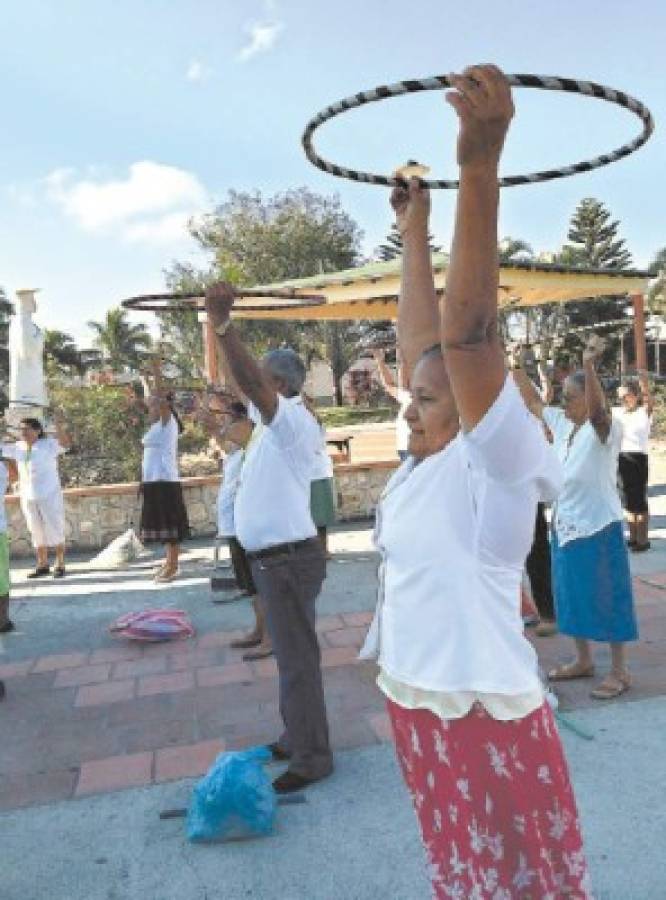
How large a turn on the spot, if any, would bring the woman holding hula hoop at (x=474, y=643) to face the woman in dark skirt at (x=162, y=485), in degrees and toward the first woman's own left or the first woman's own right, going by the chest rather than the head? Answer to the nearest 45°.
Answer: approximately 45° to the first woman's own right

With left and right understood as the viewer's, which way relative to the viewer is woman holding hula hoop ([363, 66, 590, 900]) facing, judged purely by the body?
facing to the left of the viewer

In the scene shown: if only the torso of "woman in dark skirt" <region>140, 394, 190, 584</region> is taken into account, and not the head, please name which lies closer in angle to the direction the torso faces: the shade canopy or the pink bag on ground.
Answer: the pink bag on ground

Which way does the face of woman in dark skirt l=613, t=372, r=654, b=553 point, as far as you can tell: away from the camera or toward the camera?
toward the camera

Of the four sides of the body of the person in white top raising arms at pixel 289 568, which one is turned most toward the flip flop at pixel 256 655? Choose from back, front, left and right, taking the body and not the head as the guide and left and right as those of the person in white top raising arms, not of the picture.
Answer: right

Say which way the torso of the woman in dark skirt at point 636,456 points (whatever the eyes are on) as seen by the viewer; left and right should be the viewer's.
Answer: facing the viewer and to the left of the viewer

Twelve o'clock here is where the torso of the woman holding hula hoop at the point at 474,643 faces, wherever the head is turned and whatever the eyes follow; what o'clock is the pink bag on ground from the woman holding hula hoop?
The pink bag on ground is roughly at 2 o'clock from the woman holding hula hoop.

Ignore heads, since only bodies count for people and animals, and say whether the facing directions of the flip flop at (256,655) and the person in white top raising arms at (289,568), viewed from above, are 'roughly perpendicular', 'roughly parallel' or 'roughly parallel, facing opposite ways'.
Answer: roughly parallel

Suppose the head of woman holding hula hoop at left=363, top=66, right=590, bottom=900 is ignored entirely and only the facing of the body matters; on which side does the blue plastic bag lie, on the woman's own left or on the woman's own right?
on the woman's own right

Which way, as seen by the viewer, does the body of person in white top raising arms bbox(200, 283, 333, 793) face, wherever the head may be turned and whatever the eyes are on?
to the viewer's left

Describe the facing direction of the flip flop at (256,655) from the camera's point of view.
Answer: facing to the left of the viewer

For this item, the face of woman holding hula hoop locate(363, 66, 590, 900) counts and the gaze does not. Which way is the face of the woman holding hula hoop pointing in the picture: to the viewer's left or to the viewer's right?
to the viewer's left

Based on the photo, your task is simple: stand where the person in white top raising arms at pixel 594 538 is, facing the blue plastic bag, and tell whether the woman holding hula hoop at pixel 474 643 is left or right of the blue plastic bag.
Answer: left
